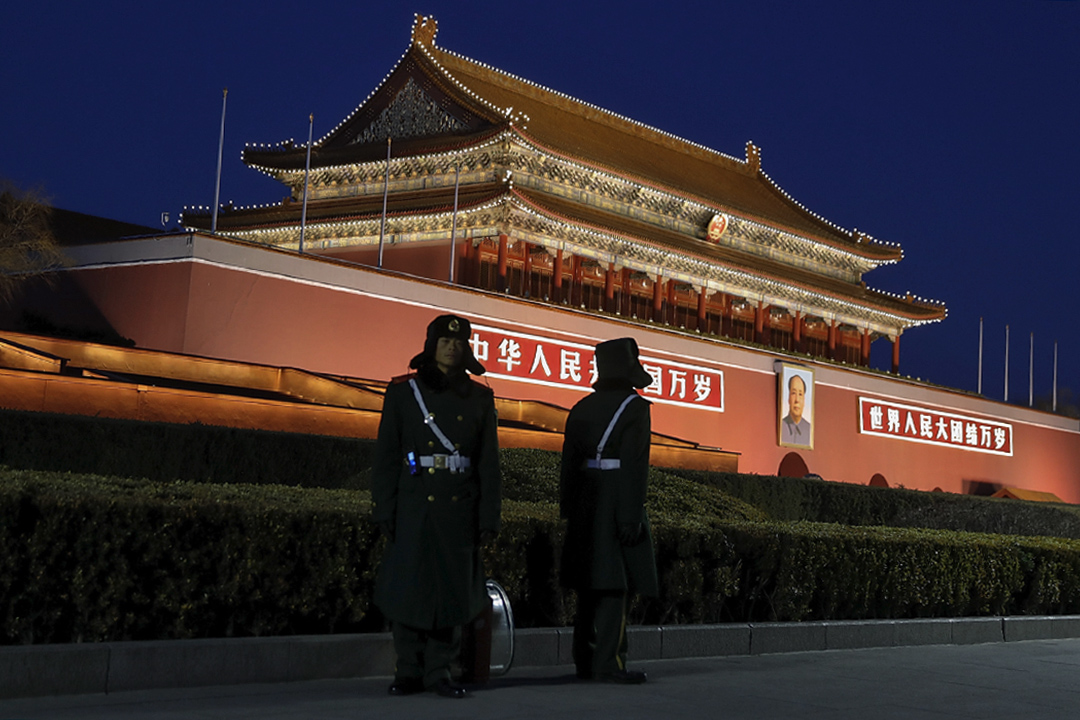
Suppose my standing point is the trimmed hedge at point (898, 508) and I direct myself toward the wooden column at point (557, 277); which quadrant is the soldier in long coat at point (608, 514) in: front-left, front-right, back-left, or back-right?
back-left

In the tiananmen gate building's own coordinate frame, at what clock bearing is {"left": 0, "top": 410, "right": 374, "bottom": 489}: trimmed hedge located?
The trimmed hedge is roughly at 2 o'clock from the tiananmen gate building.

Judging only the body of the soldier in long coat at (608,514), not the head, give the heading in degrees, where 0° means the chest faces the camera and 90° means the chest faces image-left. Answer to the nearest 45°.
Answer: approximately 225°

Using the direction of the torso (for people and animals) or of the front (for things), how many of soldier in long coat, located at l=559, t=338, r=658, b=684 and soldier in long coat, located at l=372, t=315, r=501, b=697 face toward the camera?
1

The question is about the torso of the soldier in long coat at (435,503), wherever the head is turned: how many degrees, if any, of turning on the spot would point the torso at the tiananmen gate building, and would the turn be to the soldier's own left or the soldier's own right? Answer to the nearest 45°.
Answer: approximately 180°

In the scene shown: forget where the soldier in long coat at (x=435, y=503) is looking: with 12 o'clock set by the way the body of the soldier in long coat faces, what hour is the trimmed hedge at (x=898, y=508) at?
The trimmed hedge is roughly at 7 o'clock from the soldier in long coat.

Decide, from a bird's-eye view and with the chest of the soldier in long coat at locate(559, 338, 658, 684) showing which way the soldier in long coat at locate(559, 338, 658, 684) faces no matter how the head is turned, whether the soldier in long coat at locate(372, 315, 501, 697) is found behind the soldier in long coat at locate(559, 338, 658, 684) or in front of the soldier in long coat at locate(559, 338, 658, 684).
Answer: behind

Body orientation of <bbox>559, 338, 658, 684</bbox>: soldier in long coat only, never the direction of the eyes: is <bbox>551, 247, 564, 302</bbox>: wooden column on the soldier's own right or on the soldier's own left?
on the soldier's own left
